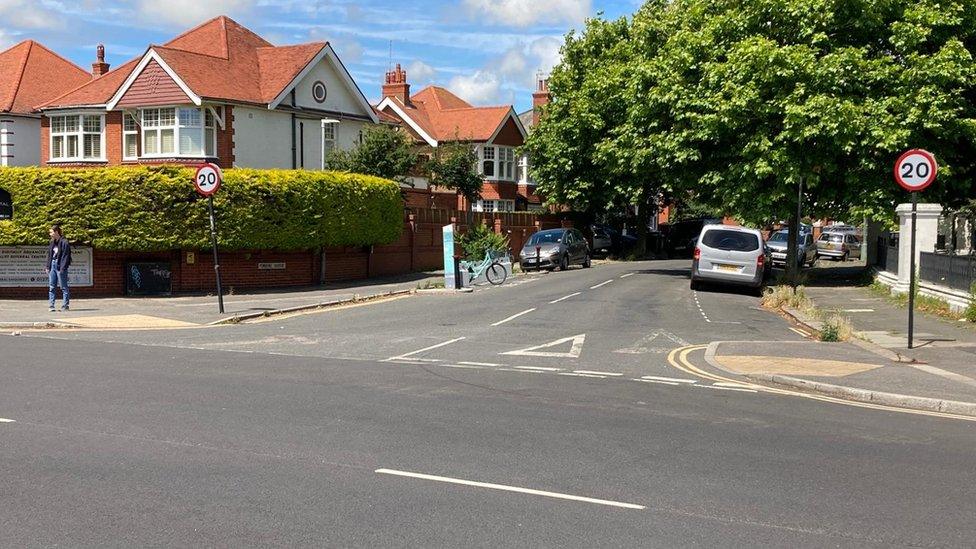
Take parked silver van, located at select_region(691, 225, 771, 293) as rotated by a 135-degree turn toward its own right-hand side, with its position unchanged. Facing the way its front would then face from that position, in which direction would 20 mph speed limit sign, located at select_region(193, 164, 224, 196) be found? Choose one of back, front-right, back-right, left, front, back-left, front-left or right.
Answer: right

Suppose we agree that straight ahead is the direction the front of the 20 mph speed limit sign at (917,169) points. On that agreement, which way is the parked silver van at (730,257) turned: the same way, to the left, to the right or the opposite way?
the opposite way

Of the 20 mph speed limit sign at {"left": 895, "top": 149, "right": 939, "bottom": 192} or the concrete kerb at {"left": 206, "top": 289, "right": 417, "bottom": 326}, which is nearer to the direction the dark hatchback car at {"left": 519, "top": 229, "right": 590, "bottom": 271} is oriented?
the concrete kerb

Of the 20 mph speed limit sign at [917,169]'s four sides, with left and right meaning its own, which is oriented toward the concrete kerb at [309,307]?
right

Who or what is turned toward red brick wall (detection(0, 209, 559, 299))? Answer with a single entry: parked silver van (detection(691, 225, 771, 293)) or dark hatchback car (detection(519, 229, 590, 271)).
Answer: the dark hatchback car

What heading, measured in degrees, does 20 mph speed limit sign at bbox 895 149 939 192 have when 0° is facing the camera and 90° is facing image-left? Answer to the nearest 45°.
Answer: approximately 0°

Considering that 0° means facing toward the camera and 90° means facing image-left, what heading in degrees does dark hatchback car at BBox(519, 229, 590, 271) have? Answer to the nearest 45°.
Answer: approximately 45°

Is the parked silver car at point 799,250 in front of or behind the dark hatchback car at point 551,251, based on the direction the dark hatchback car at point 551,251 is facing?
behind

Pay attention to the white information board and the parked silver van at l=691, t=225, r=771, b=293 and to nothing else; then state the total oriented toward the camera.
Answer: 1

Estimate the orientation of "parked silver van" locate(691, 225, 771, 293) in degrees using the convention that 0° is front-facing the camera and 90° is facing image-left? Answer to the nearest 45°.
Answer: approximately 180°
